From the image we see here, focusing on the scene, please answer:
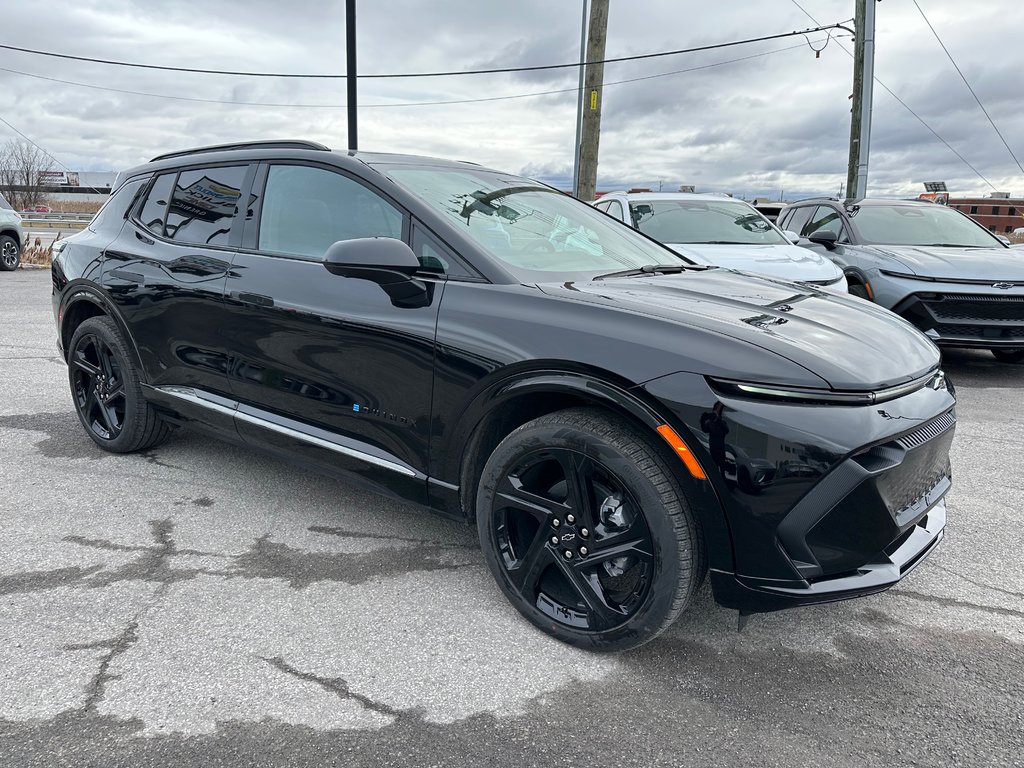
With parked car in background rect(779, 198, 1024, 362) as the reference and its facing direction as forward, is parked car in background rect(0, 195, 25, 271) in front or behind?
behind

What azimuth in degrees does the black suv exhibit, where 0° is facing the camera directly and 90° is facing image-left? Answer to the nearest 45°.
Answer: approximately 315°

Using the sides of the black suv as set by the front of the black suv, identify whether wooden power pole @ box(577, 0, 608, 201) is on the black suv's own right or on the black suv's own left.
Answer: on the black suv's own left

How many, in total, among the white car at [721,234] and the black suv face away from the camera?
0

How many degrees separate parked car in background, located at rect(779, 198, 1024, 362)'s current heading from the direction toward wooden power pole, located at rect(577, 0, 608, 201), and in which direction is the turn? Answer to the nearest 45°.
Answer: approximately 180°

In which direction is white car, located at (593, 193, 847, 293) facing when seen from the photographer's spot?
facing the viewer and to the right of the viewer
